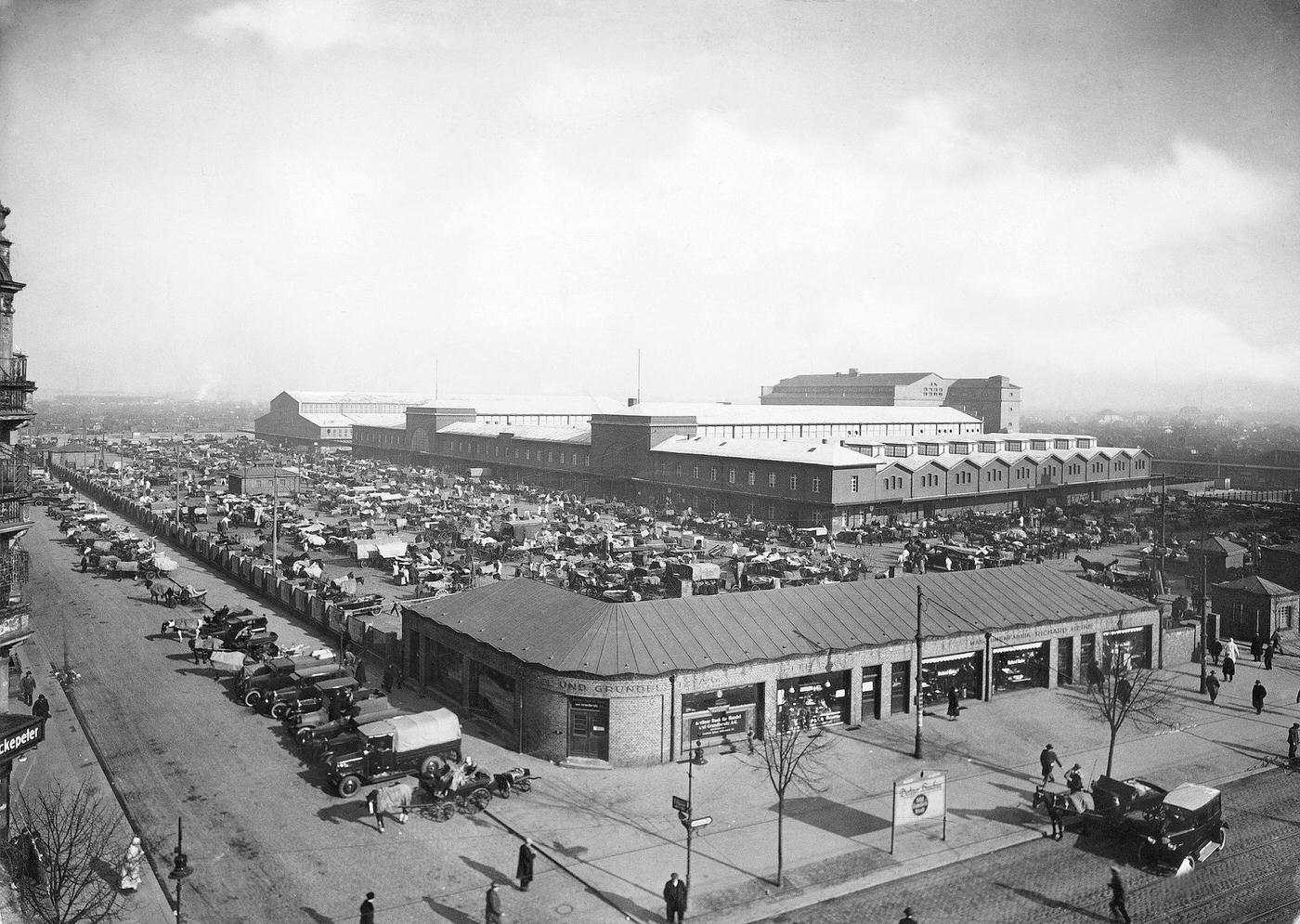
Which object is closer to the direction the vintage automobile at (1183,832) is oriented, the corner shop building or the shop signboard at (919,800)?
the shop signboard

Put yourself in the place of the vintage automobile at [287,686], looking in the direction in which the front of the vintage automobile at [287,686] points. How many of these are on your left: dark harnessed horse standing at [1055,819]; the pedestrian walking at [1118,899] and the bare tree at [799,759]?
3

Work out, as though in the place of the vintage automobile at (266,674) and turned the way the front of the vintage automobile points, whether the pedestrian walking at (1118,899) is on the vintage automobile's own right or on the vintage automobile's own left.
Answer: on the vintage automobile's own left

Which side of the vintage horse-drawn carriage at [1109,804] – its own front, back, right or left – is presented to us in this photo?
left

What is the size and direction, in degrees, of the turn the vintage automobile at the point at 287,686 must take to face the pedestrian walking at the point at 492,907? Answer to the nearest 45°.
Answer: approximately 45° to its left
